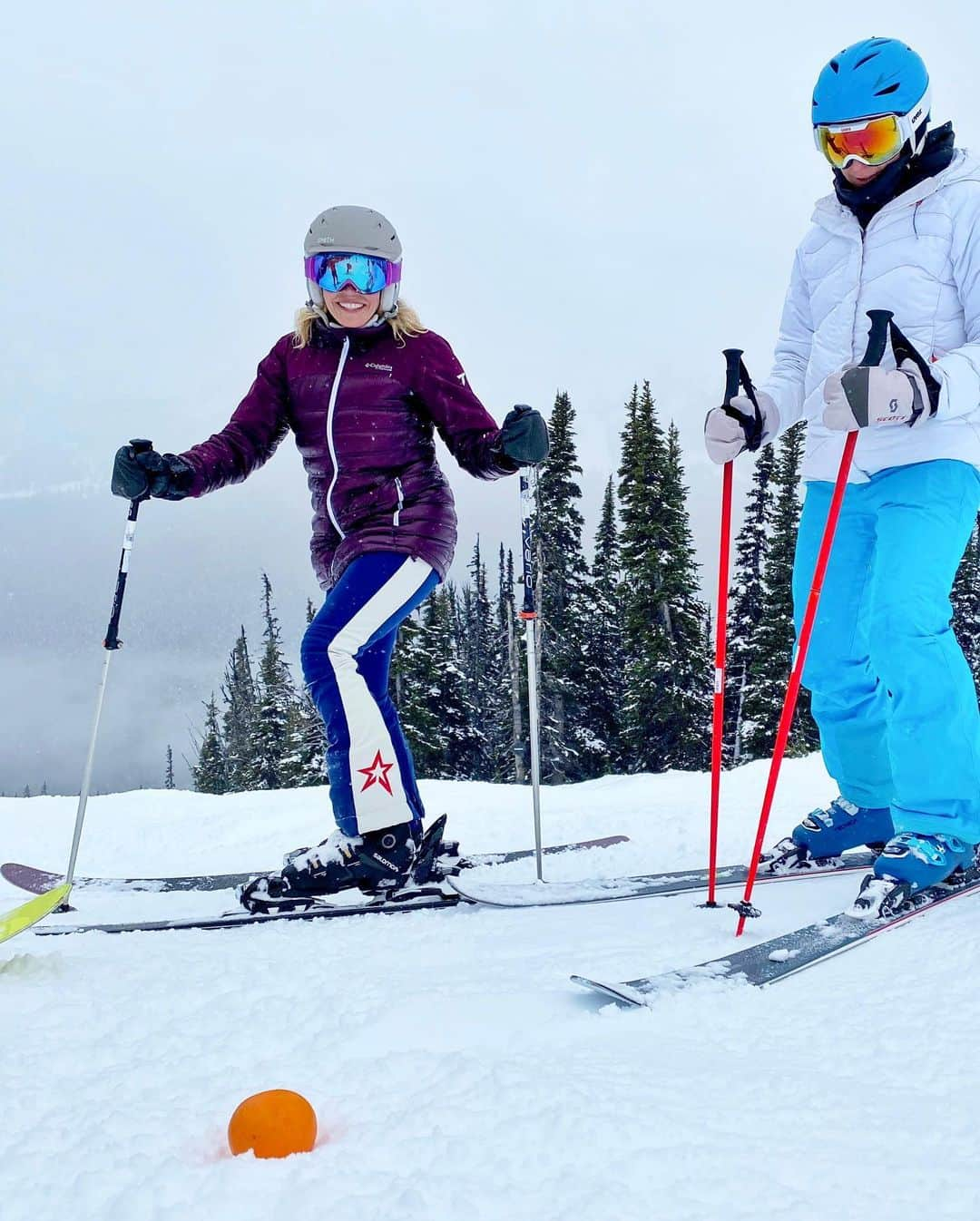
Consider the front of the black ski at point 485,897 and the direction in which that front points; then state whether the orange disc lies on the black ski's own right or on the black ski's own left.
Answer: on the black ski's own left

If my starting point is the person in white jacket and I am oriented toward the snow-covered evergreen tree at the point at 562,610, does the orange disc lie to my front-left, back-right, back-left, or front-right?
back-left

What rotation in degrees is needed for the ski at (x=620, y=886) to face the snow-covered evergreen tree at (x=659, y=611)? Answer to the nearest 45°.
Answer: approximately 90° to its right

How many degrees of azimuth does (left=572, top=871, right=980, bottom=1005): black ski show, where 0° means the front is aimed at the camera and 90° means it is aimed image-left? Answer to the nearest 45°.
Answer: approximately 45°

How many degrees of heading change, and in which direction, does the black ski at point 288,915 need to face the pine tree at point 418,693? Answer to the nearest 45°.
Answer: approximately 90° to its right

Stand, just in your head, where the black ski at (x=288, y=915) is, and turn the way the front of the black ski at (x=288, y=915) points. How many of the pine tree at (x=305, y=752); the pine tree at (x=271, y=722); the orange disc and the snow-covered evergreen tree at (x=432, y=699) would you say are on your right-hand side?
3

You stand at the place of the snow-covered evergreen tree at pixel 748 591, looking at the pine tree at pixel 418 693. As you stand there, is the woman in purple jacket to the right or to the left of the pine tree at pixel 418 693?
left

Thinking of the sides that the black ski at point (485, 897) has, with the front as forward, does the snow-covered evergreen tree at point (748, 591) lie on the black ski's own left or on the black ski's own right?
on the black ski's own right

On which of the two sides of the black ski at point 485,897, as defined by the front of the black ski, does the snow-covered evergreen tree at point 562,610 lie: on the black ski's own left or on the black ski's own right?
on the black ski's own right

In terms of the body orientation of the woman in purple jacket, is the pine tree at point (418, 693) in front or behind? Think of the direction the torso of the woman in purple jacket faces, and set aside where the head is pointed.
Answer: behind

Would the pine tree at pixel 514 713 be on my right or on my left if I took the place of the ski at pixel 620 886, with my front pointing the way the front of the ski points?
on my right

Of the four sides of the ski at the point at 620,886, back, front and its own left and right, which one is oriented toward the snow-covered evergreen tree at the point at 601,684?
right

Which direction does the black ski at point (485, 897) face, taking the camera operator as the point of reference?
facing to the left of the viewer

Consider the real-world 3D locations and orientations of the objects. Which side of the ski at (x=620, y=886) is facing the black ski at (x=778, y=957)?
left

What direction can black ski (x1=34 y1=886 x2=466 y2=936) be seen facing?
to the viewer's left

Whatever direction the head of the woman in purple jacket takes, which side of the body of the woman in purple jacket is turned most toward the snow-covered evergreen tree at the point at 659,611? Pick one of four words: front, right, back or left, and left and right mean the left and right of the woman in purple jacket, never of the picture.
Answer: back
